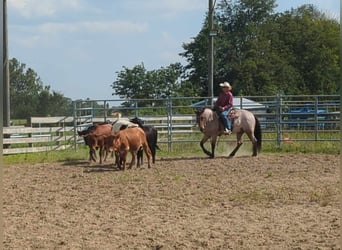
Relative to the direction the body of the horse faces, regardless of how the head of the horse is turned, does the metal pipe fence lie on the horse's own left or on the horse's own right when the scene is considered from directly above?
on the horse's own right

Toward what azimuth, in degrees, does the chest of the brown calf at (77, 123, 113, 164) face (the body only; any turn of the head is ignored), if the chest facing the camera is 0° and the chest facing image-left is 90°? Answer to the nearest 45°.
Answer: approximately 45°

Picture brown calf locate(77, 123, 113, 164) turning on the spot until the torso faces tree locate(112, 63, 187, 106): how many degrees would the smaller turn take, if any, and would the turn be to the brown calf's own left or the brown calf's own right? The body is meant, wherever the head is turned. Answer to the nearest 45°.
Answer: approximately 135° to the brown calf's own right

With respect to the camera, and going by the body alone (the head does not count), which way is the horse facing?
to the viewer's left

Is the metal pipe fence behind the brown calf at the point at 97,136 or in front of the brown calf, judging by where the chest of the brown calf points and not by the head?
behind

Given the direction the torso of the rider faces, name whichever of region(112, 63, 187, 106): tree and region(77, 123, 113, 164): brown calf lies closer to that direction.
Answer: the brown calf

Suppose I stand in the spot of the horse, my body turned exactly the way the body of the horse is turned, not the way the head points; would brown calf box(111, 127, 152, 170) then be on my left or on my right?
on my left

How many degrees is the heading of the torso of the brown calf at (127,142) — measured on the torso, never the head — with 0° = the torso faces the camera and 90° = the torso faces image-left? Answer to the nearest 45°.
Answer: approximately 45°
